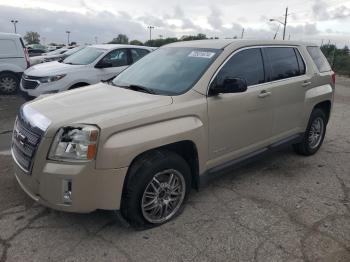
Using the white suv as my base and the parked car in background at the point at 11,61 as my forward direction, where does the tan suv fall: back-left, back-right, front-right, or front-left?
back-left

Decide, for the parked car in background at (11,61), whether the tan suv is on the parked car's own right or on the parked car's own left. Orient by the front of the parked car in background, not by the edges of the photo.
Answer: on the parked car's own left

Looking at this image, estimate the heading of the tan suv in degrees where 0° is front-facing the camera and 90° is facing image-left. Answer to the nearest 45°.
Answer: approximately 45°

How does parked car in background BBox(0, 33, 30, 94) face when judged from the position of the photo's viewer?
facing to the left of the viewer

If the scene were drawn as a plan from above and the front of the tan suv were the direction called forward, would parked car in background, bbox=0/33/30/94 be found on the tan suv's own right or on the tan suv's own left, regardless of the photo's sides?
on the tan suv's own right

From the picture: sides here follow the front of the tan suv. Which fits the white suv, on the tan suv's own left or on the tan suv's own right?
on the tan suv's own right
